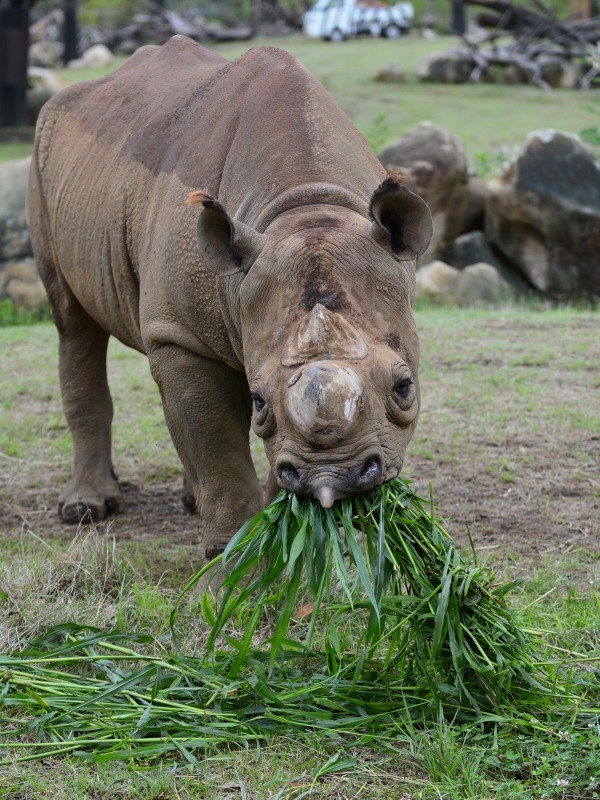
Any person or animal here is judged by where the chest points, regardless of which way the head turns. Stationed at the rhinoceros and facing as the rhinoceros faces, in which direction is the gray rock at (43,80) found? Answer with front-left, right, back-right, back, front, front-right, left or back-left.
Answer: back-left

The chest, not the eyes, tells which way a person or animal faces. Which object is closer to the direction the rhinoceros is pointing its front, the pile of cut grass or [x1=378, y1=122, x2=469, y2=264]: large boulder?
the pile of cut grass

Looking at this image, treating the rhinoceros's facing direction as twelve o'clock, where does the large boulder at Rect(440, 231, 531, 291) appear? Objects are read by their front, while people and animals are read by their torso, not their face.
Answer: The large boulder is roughly at 8 o'clock from the rhinoceros.

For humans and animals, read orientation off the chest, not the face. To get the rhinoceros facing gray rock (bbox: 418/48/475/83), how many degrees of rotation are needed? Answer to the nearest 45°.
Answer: approximately 135° to its left

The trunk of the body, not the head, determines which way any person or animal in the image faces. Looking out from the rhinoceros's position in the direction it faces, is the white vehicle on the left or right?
on its left

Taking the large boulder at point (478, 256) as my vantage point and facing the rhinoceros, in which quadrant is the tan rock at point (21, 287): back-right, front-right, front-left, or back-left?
front-right

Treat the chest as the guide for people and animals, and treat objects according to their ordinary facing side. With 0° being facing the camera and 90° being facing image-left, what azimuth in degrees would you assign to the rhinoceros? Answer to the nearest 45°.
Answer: approximately 315°

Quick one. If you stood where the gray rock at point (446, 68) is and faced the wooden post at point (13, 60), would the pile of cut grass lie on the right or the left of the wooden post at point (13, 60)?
left

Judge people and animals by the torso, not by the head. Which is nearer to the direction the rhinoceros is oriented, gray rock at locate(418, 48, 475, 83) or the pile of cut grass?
the pile of cut grass

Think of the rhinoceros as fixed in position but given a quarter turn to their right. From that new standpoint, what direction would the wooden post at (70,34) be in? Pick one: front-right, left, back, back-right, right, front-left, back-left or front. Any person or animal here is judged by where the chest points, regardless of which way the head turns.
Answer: back-right

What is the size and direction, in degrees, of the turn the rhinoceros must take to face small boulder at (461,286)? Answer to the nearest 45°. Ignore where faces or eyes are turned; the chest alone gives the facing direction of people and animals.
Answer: approximately 135° to its left
